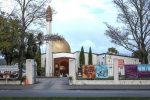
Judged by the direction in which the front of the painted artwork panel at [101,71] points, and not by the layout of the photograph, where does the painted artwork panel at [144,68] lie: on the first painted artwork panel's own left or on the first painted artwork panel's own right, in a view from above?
on the first painted artwork panel's own left

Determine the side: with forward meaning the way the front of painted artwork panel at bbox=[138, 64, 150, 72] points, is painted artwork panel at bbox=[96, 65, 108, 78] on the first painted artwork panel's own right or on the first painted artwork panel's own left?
on the first painted artwork panel's own right

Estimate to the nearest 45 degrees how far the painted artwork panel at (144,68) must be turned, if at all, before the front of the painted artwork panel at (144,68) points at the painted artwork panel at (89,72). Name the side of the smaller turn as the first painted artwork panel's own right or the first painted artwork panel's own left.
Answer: approximately 90° to the first painted artwork panel's own right

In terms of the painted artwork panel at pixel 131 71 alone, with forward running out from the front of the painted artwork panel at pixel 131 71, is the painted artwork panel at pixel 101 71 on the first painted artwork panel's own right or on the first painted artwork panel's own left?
on the first painted artwork panel's own right

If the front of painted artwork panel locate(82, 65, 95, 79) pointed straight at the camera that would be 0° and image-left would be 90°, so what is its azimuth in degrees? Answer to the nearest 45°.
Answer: approximately 0°

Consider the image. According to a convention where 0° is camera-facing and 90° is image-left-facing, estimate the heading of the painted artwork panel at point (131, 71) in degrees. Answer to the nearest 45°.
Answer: approximately 0°
